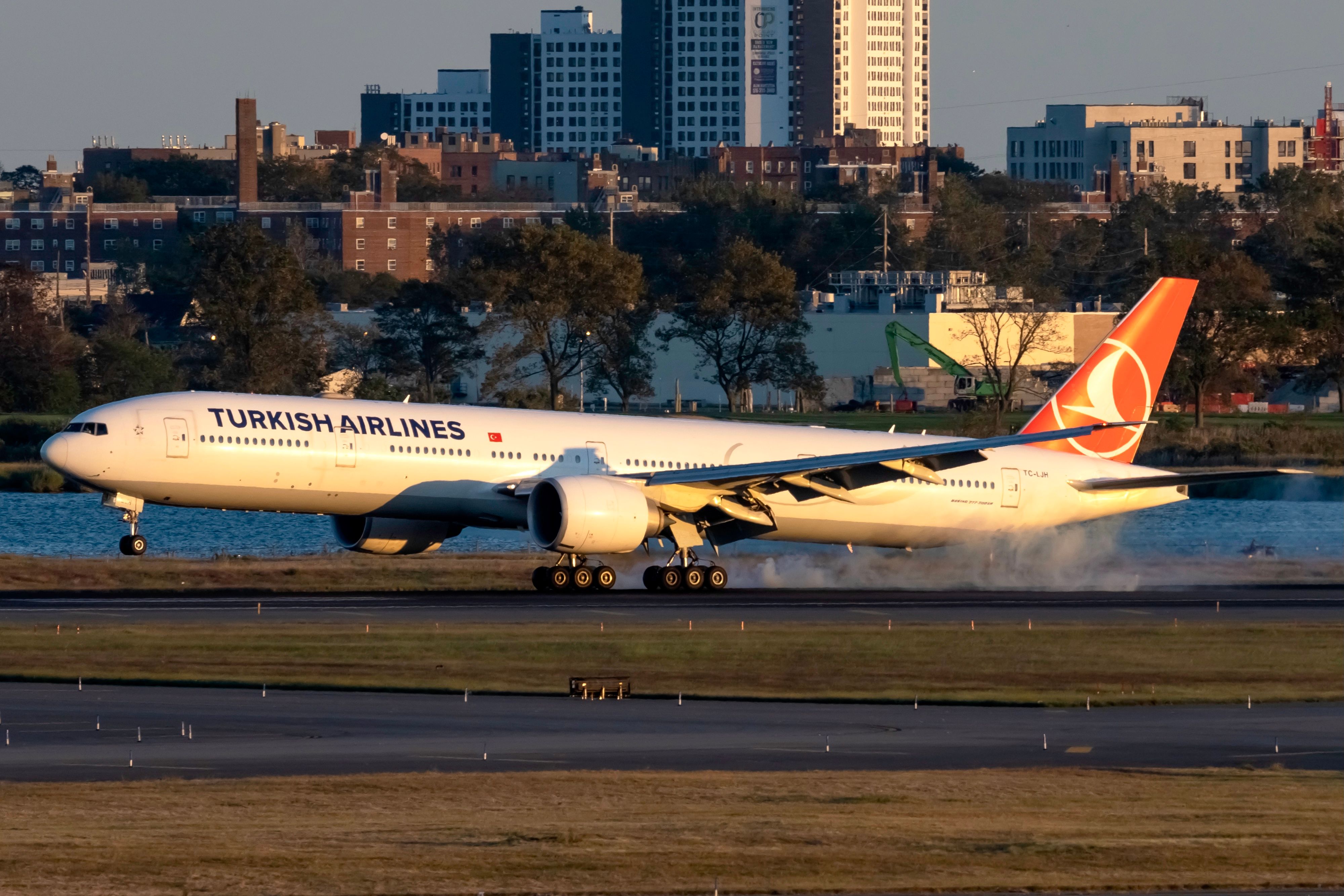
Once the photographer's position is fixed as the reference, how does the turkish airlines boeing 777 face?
facing the viewer and to the left of the viewer
